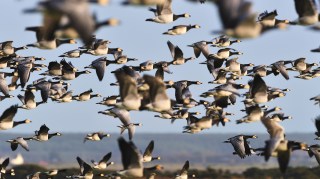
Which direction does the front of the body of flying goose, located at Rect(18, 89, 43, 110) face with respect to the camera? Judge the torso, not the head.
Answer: to the viewer's right

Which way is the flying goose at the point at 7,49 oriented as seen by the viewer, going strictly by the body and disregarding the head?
to the viewer's right

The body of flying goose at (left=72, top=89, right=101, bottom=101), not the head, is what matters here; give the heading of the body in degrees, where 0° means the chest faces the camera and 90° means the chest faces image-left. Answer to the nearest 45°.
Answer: approximately 270°

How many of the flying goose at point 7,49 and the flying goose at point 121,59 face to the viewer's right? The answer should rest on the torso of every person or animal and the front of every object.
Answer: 2

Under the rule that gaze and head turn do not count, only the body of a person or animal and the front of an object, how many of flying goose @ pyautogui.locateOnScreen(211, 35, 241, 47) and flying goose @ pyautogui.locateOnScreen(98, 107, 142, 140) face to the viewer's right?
2

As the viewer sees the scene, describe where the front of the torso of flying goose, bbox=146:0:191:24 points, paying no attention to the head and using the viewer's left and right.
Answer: facing to the right of the viewer

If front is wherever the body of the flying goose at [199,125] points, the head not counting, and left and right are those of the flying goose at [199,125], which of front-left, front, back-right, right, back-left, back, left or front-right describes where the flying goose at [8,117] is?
back

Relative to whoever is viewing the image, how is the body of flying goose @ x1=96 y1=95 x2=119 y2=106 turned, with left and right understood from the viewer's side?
facing to the right of the viewer

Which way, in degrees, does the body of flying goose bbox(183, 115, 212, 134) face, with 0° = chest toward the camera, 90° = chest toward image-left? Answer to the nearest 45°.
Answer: approximately 270°
